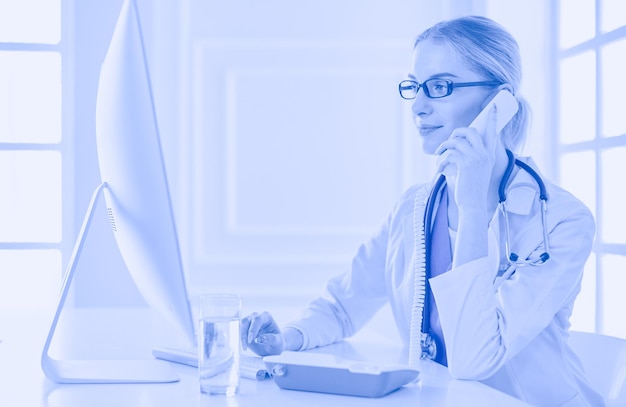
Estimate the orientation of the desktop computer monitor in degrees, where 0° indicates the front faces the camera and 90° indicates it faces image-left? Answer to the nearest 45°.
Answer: approximately 270°

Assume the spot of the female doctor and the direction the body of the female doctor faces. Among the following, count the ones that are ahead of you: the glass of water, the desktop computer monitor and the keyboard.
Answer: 3

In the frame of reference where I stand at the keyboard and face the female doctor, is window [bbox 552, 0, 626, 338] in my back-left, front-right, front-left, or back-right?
front-left

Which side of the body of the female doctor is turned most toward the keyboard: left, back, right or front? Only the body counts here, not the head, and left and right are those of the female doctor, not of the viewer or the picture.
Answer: front

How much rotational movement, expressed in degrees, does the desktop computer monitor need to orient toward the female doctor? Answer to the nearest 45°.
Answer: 0° — it already faces them

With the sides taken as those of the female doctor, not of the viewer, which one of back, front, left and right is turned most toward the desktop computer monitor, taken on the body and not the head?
front

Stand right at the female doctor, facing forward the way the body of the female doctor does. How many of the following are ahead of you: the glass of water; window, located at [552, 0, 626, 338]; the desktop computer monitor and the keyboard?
3

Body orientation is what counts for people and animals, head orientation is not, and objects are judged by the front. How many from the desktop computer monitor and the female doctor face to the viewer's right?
1

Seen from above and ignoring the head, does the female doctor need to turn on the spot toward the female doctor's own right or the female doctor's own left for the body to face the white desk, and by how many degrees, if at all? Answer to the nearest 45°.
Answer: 0° — they already face it

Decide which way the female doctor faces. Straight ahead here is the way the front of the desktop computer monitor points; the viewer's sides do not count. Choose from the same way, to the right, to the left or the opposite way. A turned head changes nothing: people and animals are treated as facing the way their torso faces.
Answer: the opposite way

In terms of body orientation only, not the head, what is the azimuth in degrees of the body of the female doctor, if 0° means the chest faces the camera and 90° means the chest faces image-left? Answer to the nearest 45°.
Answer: approximately 45°

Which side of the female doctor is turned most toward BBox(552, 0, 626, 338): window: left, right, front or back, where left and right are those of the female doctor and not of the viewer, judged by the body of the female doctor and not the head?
back
